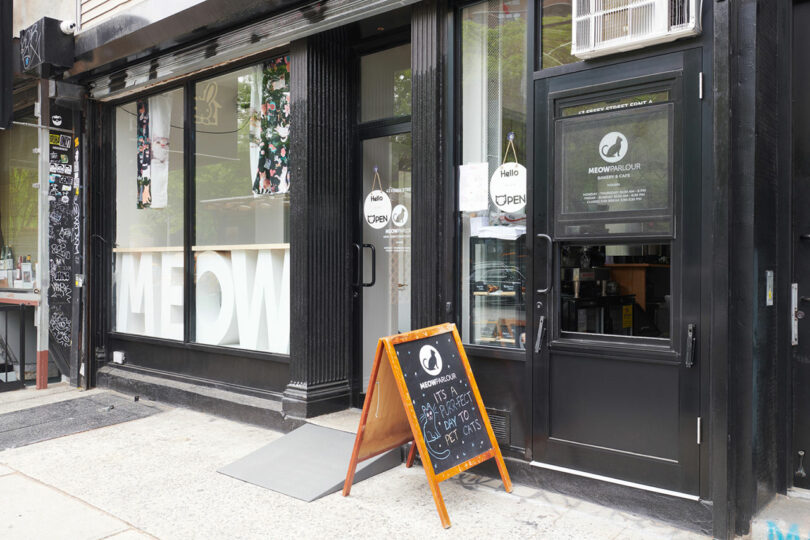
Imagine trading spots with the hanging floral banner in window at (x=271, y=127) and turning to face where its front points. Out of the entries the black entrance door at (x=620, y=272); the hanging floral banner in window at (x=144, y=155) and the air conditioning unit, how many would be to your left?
2

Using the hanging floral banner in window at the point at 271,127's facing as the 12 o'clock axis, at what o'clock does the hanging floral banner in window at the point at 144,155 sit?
the hanging floral banner in window at the point at 144,155 is roughly at 3 o'clock from the hanging floral banner in window at the point at 271,127.

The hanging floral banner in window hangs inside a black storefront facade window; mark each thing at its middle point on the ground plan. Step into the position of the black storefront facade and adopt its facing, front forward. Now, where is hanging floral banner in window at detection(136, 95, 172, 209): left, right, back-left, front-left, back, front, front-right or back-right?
right

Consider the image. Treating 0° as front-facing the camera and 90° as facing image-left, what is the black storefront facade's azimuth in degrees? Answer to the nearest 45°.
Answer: approximately 45°

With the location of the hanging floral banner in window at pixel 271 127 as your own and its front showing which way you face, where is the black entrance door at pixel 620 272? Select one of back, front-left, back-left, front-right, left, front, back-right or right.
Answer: left

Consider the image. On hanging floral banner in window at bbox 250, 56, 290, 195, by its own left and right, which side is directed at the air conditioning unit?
left

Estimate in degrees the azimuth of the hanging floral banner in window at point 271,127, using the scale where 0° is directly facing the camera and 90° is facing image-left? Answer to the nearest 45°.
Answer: approximately 45°

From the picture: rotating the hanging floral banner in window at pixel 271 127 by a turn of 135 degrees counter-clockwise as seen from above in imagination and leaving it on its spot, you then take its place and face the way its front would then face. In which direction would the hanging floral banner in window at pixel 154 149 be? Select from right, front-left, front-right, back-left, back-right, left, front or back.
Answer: back-left
